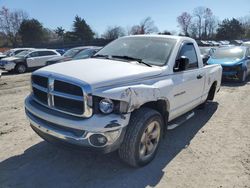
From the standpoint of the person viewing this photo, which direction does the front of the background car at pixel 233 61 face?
facing the viewer and to the left of the viewer

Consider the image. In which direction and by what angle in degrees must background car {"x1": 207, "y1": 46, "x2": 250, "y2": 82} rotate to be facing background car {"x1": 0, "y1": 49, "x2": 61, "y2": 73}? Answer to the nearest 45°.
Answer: approximately 45° to its right

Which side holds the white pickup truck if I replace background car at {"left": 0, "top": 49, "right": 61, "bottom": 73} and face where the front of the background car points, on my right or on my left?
on my left

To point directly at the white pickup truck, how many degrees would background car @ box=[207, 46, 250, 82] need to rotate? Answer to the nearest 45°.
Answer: approximately 45° to its left

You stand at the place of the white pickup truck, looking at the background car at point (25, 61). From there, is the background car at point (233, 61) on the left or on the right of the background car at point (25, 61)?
right

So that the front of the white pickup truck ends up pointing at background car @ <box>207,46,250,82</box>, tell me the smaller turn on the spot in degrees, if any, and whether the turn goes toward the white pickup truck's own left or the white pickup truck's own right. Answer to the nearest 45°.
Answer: approximately 180°

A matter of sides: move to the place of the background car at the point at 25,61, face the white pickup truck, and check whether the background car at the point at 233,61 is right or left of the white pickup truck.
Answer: left
